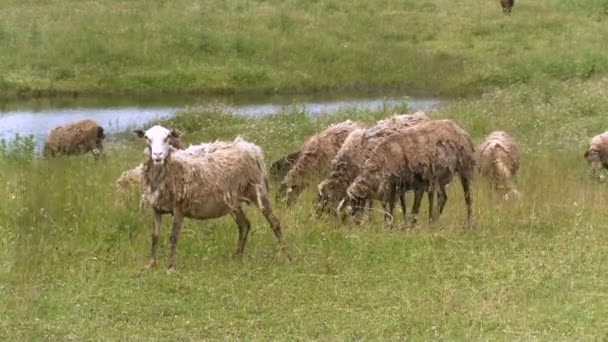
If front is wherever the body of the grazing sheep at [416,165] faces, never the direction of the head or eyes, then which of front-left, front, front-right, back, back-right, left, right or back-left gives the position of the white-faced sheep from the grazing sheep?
front-left

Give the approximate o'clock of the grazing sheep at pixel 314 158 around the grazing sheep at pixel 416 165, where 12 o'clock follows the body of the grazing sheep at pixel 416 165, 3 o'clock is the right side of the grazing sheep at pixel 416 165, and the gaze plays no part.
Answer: the grazing sheep at pixel 314 158 is roughly at 2 o'clock from the grazing sheep at pixel 416 165.

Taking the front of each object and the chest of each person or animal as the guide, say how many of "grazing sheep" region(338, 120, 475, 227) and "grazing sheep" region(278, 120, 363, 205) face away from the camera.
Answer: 0

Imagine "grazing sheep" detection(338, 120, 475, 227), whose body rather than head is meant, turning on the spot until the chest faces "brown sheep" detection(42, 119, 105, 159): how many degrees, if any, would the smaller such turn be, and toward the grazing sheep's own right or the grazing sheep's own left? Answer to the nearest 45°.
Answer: approximately 45° to the grazing sheep's own right

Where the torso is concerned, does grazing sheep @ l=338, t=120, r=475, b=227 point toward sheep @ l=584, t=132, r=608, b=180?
no

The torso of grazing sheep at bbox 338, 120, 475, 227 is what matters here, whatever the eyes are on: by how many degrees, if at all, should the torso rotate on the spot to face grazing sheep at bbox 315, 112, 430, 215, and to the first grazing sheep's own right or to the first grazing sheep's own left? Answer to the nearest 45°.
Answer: approximately 45° to the first grazing sheep's own right

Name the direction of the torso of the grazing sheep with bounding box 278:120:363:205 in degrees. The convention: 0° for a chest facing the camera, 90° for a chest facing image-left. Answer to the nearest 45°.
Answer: approximately 45°

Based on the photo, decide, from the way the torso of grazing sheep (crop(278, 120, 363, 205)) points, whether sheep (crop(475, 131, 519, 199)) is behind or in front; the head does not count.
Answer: behind

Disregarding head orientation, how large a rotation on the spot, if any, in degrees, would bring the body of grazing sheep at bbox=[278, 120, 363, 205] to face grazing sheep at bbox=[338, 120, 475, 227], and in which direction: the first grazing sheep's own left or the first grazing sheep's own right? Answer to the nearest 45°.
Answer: approximately 90° to the first grazing sheep's own left

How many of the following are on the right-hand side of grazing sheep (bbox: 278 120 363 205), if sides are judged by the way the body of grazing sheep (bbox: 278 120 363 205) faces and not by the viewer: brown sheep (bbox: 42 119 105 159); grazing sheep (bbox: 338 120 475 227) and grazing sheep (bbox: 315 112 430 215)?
1

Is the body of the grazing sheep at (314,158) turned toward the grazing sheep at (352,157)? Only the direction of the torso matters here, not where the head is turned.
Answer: no

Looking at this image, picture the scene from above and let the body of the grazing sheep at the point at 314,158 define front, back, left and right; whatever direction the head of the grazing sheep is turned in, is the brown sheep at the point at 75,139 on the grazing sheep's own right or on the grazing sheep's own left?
on the grazing sheep's own right

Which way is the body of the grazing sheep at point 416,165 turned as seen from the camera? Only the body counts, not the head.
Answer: to the viewer's left
